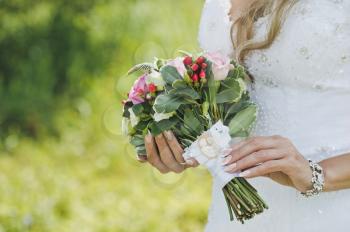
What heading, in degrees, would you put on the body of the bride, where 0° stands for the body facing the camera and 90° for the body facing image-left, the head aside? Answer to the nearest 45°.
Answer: approximately 45°
